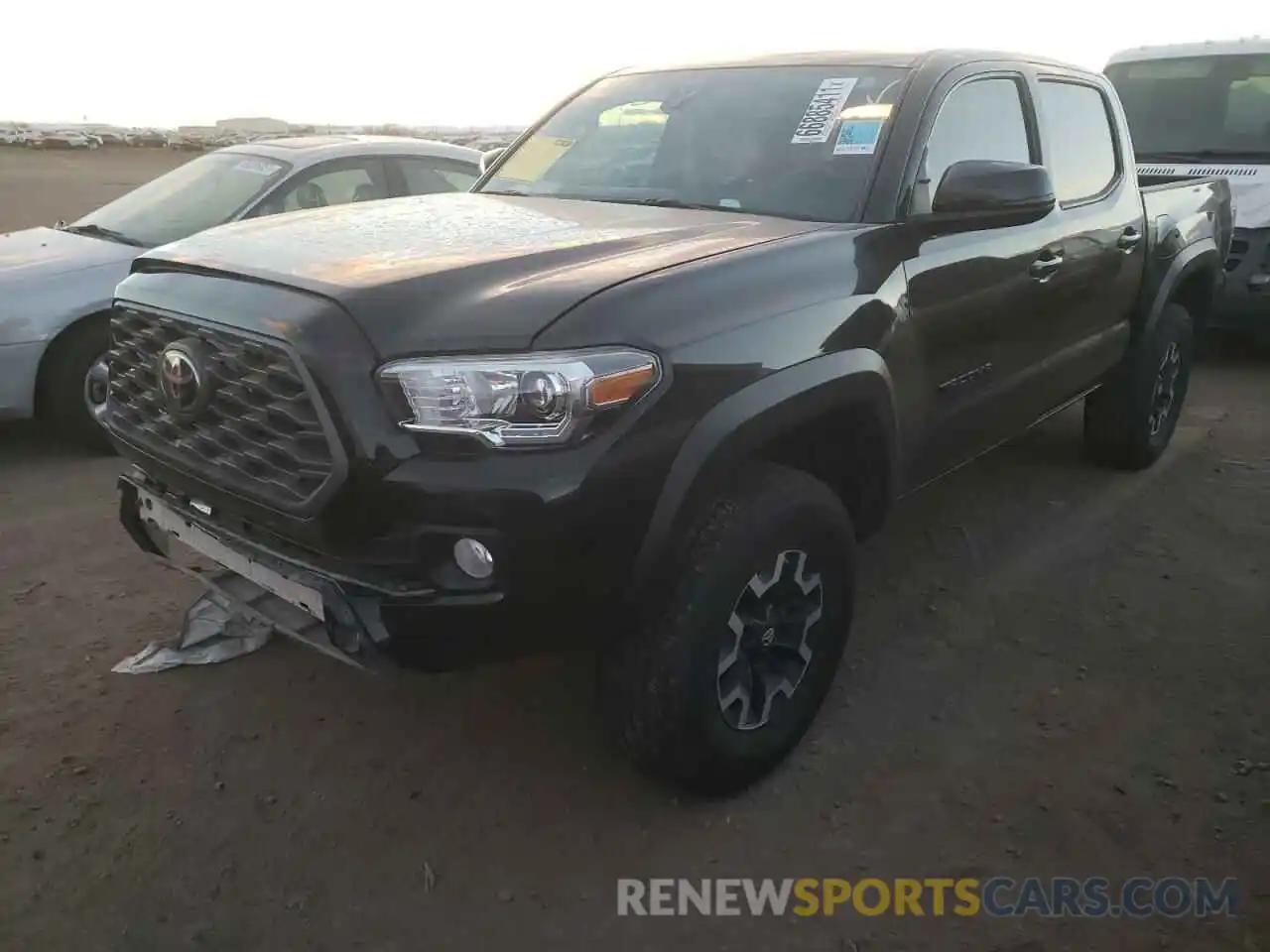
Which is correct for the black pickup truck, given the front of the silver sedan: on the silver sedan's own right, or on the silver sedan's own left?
on the silver sedan's own left

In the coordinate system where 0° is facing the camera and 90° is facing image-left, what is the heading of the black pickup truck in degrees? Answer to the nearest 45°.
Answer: approximately 45°

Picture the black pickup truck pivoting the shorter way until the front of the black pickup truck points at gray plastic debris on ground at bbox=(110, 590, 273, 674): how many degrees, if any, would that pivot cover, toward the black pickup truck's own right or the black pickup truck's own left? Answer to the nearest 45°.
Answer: approximately 45° to the black pickup truck's own right

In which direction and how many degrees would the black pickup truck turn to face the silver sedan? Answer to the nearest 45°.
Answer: approximately 90° to its right

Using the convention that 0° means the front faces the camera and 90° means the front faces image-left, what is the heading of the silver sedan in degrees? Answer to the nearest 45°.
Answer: approximately 45°
